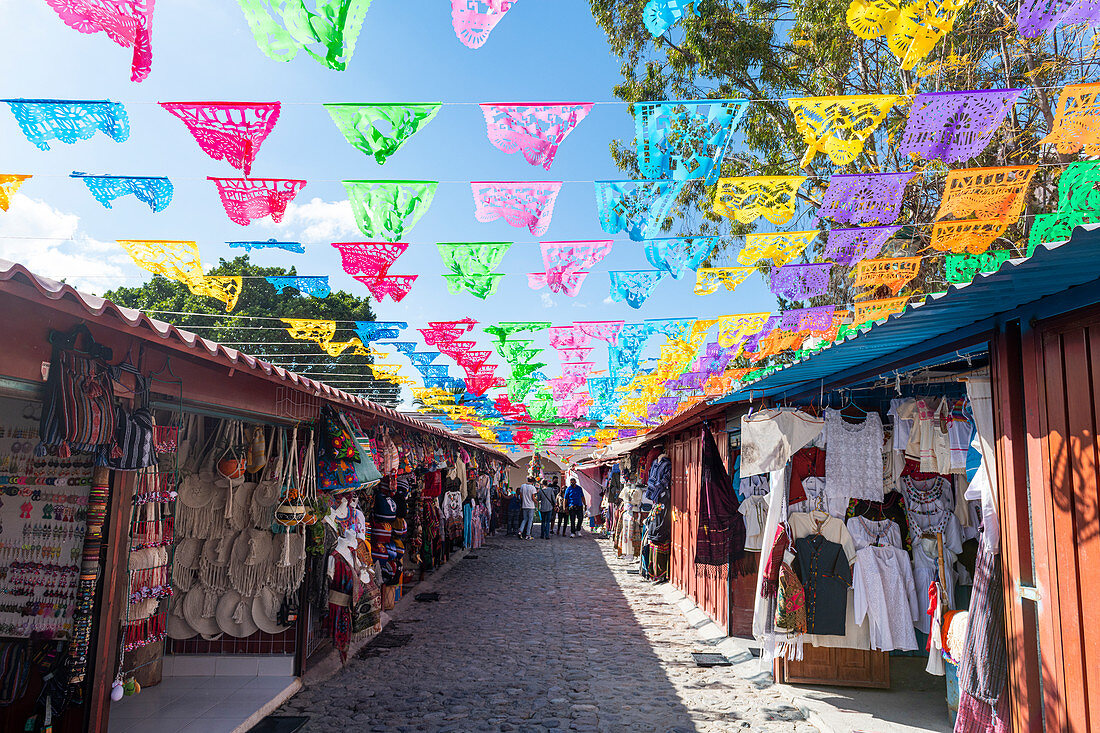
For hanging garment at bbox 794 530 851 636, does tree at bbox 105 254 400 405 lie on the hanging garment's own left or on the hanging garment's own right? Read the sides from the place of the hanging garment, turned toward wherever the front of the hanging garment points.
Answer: on the hanging garment's own right

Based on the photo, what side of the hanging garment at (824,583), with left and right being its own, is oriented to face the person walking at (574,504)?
back

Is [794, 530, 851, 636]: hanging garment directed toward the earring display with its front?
yes

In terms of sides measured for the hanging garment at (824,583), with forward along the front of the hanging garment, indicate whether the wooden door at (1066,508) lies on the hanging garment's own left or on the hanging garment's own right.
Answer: on the hanging garment's own left

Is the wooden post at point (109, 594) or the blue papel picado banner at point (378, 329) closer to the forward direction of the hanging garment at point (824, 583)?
the wooden post

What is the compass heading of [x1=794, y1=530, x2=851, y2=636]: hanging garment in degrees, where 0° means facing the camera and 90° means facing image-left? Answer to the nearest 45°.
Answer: approximately 45°

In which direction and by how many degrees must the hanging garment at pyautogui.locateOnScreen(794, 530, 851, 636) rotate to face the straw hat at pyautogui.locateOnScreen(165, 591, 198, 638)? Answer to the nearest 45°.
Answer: approximately 45° to its right

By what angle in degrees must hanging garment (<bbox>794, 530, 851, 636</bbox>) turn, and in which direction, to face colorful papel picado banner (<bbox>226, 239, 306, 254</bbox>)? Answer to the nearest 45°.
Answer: approximately 45° to its right
